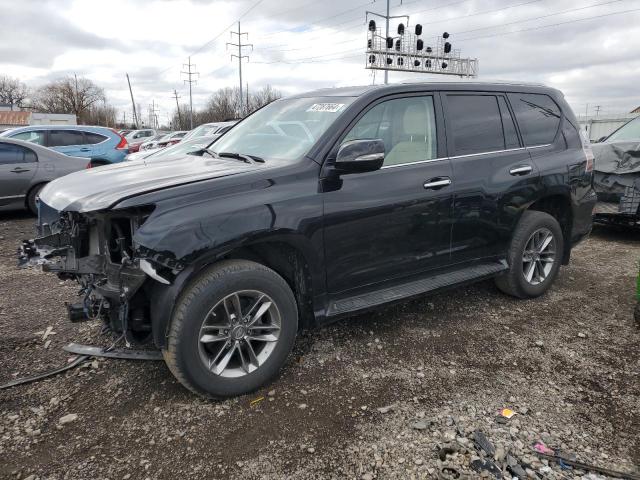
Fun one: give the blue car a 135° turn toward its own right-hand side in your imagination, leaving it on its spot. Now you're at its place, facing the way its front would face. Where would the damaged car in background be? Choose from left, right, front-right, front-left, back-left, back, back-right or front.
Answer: right

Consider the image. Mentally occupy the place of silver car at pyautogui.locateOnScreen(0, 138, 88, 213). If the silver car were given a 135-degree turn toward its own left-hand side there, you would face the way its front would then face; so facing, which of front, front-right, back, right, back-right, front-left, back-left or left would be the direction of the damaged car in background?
front

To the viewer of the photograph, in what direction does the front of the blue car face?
facing to the left of the viewer
